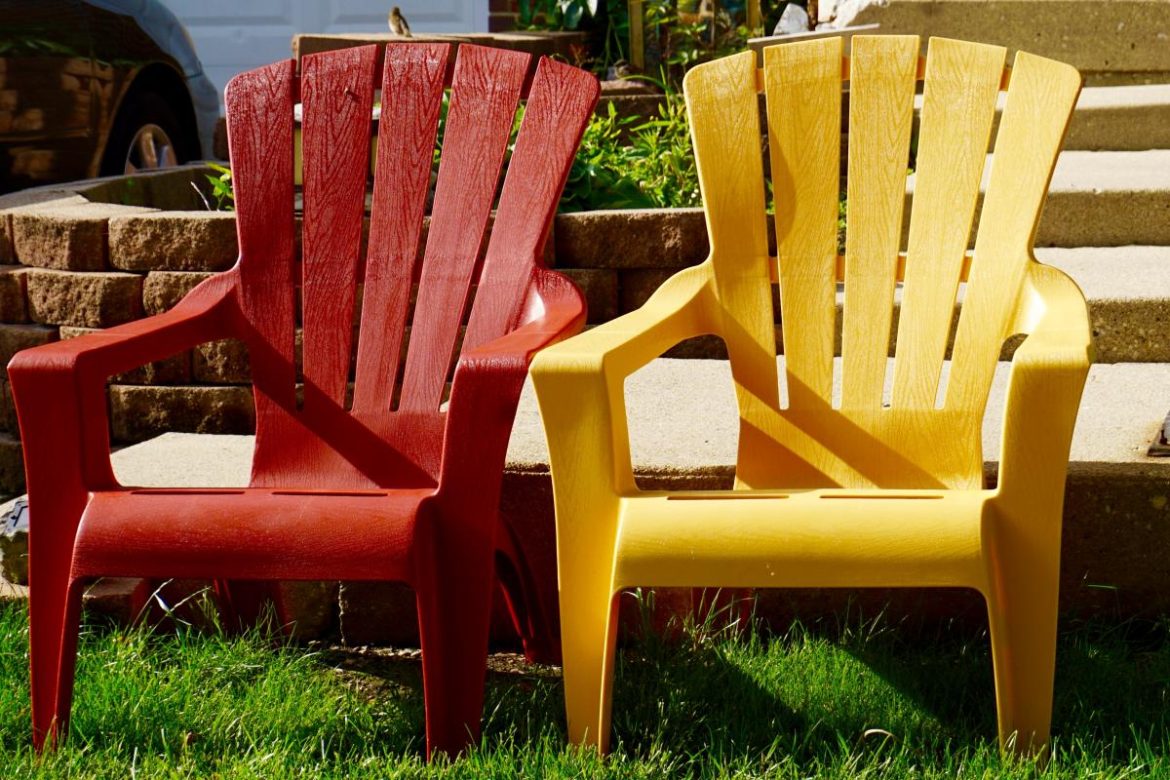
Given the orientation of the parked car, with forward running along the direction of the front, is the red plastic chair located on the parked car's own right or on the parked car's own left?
on the parked car's own right

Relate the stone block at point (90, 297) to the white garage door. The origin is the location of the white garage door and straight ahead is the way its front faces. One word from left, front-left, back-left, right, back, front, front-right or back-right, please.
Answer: front

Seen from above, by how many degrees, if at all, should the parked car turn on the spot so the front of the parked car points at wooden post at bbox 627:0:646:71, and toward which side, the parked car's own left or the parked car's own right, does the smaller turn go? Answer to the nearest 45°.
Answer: approximately 45° to the parked car's own right

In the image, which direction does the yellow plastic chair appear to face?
toward the camera

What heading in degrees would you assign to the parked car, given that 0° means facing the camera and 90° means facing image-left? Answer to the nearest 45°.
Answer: approximately 225°

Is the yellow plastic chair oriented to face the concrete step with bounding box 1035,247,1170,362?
no

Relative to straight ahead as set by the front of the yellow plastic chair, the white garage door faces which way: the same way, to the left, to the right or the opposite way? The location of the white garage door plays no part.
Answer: the same way

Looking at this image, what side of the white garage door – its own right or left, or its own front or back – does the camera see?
front

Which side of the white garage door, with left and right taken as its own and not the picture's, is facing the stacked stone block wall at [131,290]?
front

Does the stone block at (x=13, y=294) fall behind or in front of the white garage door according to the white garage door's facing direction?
in front

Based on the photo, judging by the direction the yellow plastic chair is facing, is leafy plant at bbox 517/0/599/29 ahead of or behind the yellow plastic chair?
behind

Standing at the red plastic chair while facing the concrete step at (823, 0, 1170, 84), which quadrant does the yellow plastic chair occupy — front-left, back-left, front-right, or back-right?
front-right

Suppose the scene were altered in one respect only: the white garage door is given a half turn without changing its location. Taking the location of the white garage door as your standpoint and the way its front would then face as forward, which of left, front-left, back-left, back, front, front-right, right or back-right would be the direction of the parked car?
back

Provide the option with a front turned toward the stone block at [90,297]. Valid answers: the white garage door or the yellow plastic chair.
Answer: the white garage door
